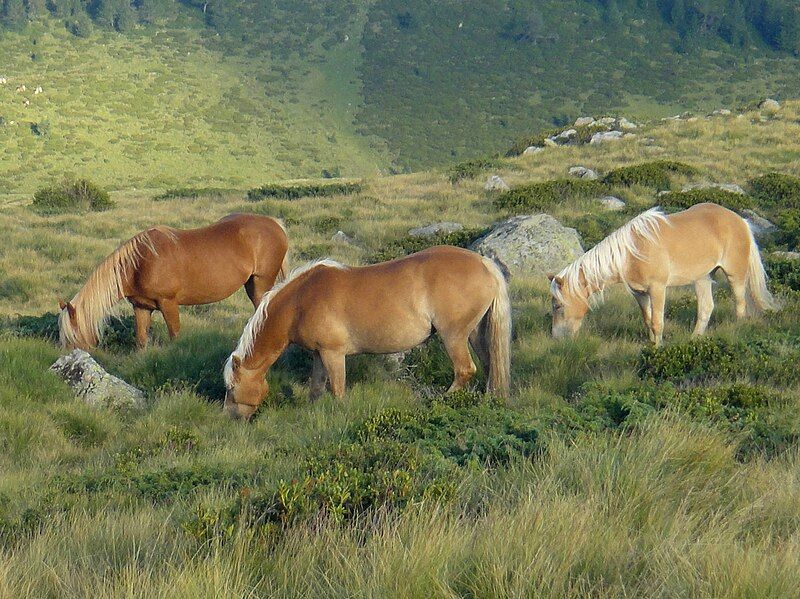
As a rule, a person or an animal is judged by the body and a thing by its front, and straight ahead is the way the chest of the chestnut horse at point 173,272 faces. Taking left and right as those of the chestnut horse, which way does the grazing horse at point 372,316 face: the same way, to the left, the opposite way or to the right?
the same way

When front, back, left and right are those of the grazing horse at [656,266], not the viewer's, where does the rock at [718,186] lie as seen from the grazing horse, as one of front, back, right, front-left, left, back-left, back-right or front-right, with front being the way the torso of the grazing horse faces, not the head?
right

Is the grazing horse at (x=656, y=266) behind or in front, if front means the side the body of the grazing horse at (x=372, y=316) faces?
behind

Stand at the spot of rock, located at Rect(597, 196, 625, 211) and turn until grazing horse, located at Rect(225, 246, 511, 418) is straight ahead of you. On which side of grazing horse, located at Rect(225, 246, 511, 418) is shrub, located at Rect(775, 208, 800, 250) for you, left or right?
left

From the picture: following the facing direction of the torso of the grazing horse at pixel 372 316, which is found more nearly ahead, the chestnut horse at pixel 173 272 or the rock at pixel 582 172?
the chestnut horse

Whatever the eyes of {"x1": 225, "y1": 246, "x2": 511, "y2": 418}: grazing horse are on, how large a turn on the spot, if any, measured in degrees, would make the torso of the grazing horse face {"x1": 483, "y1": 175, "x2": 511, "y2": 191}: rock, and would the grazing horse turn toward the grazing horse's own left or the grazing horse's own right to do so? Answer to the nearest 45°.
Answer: approximately 90° to the grazing horse's own right

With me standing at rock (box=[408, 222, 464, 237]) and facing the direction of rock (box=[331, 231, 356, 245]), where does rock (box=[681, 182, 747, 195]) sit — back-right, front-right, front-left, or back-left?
back-right

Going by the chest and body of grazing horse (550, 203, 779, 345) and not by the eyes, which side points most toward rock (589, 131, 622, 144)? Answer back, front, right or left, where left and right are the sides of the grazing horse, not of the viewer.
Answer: right

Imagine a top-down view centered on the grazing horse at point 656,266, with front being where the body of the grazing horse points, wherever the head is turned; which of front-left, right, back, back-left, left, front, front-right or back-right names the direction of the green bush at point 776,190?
right

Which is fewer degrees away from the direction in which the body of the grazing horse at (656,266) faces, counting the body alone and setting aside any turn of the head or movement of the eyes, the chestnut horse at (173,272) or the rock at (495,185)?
the chestnut horse

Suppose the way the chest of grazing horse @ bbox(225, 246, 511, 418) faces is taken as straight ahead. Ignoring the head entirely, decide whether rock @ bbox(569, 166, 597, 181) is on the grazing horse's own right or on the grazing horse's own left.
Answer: on the grazing horse's own right

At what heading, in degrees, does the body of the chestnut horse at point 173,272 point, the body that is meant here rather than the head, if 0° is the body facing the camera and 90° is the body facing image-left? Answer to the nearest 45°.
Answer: approximately 90°

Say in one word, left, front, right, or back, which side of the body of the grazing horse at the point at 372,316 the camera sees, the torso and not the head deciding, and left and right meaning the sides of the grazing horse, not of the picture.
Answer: left

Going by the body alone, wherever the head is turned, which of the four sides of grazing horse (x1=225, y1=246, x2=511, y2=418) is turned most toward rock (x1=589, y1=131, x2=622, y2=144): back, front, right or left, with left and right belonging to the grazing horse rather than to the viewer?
right

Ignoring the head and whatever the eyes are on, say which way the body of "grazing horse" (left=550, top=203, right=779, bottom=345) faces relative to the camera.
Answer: to the viewer's left

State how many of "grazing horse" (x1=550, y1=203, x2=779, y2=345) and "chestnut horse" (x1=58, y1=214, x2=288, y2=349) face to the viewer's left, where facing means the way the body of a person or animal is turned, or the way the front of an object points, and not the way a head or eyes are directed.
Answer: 2
